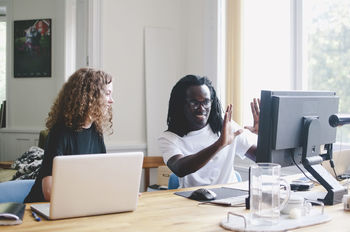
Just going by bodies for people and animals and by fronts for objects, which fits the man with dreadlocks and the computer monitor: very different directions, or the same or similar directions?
very different directions

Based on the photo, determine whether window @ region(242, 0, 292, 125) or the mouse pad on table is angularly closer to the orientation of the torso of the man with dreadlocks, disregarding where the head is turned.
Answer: the mouse pad on table

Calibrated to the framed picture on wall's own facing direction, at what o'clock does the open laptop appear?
The open laptop is roughly at 12 o'clock from the framed picture on wall.

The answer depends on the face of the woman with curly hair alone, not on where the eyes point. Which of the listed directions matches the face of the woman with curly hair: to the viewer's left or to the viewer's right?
to the viewer's right

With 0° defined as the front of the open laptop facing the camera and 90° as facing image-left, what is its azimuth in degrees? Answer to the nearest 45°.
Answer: approximately 135°

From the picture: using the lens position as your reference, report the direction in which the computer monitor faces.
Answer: facing away from the viewer and to the left of the viewer

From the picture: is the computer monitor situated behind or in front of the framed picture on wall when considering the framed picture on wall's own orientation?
in front

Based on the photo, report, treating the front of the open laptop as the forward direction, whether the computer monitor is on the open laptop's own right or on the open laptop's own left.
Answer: on the open laptop's own right

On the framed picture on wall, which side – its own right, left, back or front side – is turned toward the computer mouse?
front

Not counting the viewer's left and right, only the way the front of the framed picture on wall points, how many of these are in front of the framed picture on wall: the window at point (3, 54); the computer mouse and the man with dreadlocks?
2

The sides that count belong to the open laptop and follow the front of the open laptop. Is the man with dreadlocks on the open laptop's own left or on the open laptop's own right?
on the open laptop's own right
